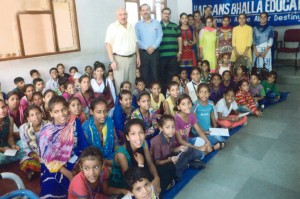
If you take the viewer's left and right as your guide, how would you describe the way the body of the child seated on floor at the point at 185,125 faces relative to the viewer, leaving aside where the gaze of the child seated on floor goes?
facing the viewer and to the right of the viewer

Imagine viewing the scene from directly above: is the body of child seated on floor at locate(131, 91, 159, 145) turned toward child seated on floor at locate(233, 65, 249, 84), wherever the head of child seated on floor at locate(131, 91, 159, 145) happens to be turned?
no

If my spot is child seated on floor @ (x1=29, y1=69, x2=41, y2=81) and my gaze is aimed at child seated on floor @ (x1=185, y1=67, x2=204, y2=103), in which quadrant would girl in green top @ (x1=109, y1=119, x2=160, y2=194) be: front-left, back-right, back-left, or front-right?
front-right

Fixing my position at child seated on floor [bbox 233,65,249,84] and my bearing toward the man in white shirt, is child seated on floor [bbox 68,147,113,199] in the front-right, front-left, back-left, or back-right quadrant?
front-left

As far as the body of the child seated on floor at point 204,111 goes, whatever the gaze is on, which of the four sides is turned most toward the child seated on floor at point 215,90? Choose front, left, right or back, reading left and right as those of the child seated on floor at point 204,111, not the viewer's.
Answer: back

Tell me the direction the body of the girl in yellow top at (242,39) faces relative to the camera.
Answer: toward the camera

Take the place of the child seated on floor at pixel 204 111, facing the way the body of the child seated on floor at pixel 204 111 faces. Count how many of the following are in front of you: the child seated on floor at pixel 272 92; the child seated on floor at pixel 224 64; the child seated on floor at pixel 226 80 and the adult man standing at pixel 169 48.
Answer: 0

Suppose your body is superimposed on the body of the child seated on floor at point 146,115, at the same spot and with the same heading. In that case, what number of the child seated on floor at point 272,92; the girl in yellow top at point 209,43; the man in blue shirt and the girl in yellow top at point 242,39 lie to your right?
0

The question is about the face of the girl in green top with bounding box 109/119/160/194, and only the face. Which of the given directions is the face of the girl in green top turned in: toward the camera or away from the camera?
toward the camera

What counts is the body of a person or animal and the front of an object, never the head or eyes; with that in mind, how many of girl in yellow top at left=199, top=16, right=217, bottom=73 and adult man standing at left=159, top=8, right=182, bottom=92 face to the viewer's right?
0

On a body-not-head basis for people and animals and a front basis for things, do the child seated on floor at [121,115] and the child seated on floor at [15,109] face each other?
no

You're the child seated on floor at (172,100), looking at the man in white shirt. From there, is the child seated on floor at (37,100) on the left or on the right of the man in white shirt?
left

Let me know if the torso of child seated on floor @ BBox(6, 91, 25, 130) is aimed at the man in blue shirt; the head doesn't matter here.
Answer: no

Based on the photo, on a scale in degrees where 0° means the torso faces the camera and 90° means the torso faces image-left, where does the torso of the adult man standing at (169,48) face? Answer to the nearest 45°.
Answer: approximately 0°

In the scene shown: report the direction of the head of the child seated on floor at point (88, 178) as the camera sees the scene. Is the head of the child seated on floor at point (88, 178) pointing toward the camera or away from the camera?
toward the camera

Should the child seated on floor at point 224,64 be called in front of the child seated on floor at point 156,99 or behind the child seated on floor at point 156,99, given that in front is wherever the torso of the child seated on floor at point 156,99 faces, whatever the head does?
behind

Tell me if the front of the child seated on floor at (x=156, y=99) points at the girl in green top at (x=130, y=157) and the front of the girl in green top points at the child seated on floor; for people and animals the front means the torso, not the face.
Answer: no

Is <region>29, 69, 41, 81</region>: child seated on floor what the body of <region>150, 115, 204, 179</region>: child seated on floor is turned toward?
no
